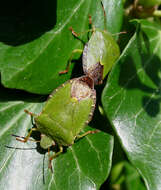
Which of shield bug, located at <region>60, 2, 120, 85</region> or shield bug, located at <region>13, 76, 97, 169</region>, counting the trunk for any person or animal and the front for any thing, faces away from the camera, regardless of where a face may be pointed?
shield bug, located at <region>60, 2, 120, 85</region>

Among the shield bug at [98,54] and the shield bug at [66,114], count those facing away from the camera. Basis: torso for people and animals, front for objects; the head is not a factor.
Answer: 1

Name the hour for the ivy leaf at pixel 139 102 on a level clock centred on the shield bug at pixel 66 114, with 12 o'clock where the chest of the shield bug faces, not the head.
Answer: The ivy leaf is roughly at 8 o'clock from the shield bug.

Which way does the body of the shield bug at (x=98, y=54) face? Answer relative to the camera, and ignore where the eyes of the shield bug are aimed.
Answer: away from the camera

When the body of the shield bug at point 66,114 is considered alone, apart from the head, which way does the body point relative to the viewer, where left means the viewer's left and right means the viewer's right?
facing the viewer and to the left of the viewer
